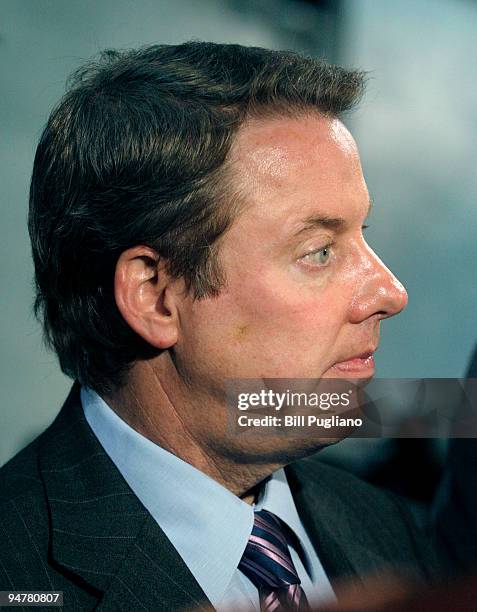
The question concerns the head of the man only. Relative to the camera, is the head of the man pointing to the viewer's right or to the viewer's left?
to the viewer's right

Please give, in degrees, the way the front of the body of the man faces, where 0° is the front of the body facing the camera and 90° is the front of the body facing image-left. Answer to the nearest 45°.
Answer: approximately 315°
